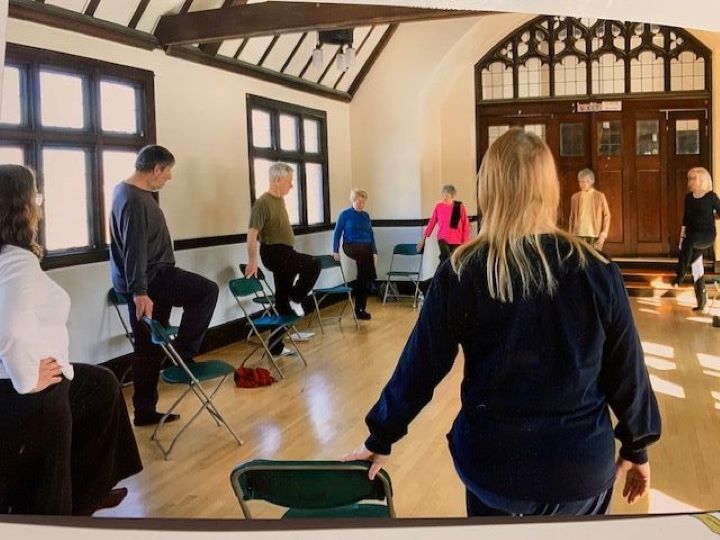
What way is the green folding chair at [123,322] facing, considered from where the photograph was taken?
facing to the right of the viewer

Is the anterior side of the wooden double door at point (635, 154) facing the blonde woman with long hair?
yes

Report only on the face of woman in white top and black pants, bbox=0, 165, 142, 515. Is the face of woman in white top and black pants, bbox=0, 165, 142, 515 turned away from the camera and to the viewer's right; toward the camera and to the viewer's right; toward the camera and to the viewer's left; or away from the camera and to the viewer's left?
away from the camera and to the viewer's right

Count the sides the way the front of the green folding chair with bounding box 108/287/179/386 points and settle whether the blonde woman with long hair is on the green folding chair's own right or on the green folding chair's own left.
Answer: on the green folding chair's own right

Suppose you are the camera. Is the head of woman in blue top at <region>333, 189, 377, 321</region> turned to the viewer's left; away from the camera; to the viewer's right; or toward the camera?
toward the camera

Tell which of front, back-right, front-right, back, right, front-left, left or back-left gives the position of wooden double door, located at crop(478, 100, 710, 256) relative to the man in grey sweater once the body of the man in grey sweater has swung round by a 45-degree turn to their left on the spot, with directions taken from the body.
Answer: front

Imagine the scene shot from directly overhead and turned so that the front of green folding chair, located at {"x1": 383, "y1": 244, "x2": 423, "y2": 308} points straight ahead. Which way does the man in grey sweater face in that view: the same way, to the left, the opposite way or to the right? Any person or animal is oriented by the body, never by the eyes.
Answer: to the left

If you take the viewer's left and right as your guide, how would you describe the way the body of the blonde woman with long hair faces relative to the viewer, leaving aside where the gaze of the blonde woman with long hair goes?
facing away from the viewer

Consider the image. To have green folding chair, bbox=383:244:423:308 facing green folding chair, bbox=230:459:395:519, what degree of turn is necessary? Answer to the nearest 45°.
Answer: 0° — it already faces it

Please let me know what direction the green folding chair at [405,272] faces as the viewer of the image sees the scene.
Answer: facing the viewer

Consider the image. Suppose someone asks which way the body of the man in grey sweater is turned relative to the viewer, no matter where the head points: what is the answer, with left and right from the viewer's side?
facing to the right of the viewer
